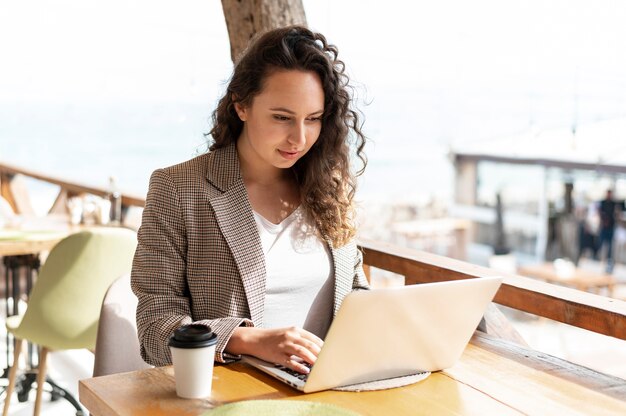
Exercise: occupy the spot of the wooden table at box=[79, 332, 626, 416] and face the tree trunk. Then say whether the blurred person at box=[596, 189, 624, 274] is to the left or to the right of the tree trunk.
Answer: right

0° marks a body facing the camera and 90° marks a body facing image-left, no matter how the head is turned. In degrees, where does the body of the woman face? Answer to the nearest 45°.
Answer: approximately 315°

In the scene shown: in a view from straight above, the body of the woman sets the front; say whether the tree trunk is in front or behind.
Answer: behind

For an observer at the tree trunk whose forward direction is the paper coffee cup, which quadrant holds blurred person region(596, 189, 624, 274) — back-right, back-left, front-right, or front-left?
back-left

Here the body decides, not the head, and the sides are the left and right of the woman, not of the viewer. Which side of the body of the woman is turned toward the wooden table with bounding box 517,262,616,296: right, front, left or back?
left

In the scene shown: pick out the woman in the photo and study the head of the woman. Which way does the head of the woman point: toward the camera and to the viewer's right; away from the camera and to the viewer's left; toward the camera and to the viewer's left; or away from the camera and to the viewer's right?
toward the camera and to the viewer's right

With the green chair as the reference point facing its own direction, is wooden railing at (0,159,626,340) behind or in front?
behind
